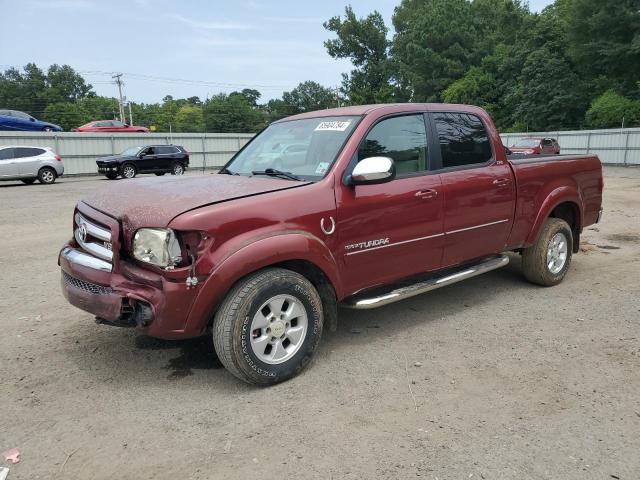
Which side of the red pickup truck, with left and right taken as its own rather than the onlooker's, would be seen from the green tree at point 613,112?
back

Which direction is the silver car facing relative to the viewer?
to the viewer's left

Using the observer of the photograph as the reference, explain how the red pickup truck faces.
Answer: facing the viewer and to the left of the viewer

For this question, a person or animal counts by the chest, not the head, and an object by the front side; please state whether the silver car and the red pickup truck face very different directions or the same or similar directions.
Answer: same or similar directions

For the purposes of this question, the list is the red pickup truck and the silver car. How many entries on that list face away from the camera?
0

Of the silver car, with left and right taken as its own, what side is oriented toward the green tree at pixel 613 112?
back

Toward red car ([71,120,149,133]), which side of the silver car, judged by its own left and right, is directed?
right

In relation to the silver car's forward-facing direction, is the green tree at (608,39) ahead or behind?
behind
